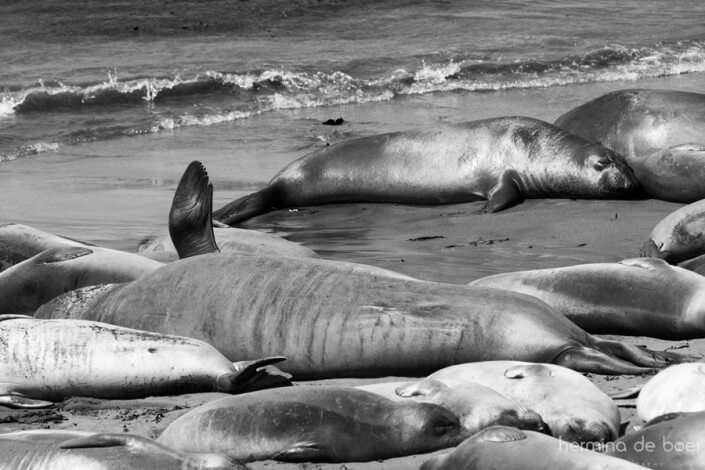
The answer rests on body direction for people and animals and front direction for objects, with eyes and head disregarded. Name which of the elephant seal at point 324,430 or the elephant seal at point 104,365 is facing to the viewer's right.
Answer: the elephant seal at point 324,430

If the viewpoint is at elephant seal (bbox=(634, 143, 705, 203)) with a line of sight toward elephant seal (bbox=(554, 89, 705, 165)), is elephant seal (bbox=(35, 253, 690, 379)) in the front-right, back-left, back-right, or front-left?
back-left

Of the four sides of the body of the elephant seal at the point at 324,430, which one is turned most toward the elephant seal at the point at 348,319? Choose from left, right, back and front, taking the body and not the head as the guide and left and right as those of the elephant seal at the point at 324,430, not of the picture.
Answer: left

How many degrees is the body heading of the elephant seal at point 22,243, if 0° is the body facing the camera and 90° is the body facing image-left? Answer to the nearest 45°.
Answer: approximately 90°

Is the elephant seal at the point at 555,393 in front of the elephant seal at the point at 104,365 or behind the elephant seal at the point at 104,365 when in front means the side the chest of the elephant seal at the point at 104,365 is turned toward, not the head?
behind

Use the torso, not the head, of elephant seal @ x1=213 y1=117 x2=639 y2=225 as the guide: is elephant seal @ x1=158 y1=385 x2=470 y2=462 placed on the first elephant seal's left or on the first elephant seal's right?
on the first elephant seal's right

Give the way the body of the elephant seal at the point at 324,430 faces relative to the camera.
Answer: to the viewer's right

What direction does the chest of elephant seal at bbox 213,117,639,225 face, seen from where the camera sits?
to the viewer's right

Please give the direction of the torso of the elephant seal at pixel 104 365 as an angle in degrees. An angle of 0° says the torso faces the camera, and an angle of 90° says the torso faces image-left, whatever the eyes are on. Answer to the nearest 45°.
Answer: approximately 90°

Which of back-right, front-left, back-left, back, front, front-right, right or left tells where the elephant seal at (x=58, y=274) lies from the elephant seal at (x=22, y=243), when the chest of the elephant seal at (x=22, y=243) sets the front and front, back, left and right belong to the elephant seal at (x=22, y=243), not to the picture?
left
